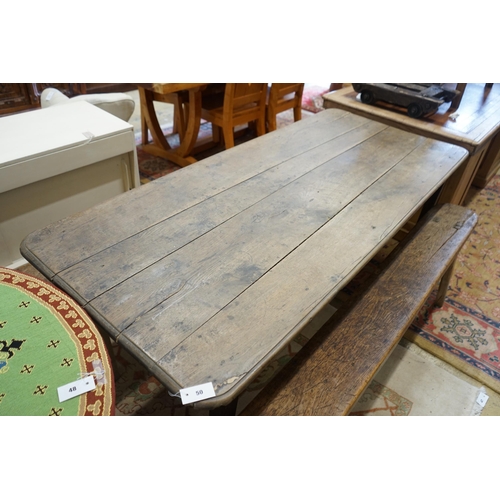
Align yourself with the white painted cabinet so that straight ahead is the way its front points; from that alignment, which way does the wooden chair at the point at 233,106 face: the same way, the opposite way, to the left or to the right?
the opposite way

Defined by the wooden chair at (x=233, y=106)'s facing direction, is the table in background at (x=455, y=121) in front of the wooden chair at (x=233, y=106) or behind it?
behind

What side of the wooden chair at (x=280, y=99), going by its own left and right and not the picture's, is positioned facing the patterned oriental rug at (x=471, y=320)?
back

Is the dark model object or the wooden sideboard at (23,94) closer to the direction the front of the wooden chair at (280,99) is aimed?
the wooden sideboard

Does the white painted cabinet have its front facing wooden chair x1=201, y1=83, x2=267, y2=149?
no

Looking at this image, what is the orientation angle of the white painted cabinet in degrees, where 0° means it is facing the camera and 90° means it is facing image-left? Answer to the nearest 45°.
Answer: approximately 315°

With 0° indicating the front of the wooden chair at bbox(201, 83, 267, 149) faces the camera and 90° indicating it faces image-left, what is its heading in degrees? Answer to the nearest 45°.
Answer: approximately 135°

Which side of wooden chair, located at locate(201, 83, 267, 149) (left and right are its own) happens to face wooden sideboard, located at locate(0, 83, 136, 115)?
front

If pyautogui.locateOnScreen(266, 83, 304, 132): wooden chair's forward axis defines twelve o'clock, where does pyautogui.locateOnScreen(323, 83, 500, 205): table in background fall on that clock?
The table in background is roughly at 6 o'clock from the wooden chair.

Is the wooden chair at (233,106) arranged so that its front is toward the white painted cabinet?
no

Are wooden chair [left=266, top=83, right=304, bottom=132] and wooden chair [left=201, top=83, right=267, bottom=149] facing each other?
no

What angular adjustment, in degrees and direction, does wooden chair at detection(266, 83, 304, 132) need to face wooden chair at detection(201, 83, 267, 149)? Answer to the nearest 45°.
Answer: approximately 90° to its left

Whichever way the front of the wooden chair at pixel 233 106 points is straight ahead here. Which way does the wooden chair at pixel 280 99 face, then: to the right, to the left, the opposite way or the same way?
the same way

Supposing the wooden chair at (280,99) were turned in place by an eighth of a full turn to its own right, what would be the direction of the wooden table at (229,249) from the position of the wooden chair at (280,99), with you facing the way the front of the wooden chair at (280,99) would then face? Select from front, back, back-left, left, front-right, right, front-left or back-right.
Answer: back

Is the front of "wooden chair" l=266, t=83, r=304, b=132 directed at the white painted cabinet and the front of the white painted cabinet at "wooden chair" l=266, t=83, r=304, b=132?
no

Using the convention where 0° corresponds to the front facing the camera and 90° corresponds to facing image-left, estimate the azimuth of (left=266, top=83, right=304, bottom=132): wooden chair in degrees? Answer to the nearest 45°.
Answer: approximately 135°

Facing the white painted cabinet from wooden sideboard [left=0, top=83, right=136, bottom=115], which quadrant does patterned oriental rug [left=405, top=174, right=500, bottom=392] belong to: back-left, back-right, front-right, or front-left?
front-left

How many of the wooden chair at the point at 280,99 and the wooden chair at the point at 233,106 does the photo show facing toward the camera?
0

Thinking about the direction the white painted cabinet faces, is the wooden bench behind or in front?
in front
